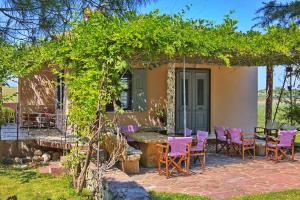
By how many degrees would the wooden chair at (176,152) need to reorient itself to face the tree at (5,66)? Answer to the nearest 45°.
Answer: approximately 45° to its left

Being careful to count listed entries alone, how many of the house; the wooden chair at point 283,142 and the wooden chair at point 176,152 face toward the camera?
1

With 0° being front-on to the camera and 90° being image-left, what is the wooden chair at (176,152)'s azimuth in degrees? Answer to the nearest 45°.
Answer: approximately 135°

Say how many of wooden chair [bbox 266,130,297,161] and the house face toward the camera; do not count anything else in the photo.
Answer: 1

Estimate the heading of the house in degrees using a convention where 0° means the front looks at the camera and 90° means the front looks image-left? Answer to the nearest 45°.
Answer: approximately 0°

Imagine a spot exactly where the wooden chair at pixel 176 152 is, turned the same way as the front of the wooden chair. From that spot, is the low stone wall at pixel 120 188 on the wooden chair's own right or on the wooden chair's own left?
on the wooden chair's own left

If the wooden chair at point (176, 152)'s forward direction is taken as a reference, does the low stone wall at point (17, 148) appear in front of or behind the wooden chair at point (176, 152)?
in front

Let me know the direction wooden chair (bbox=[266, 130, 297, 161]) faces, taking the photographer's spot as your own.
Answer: facing away from the viewer and to the left of the viewer

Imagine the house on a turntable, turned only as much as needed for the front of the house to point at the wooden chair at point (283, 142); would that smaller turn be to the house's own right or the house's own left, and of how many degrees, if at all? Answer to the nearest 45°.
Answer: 0° — it already faces it

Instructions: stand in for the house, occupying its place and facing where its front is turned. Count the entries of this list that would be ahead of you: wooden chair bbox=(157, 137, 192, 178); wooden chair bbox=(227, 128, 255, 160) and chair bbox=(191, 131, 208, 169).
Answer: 3
